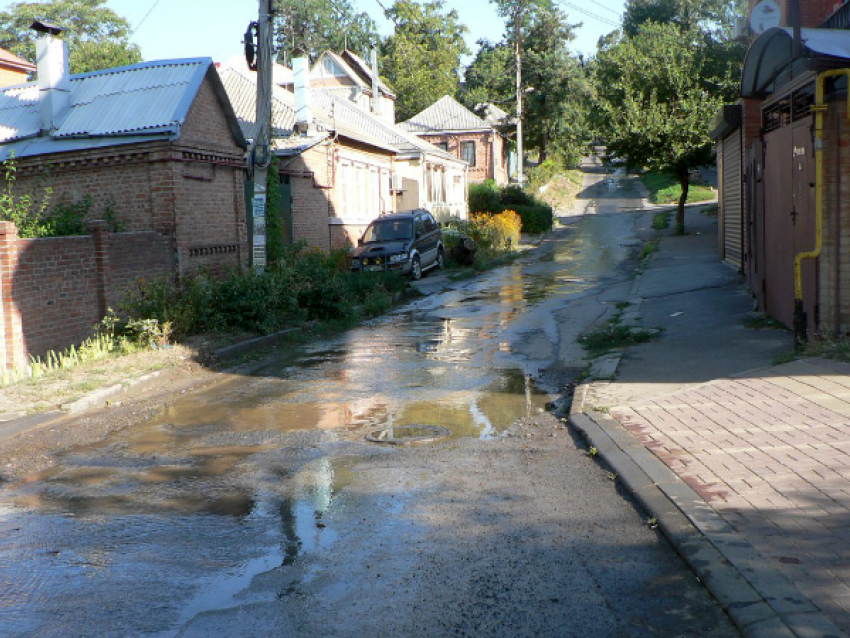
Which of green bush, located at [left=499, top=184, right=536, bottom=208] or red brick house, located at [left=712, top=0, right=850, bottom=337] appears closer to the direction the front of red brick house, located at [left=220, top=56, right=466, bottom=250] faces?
the red brick house

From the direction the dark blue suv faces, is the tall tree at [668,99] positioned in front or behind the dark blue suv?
behind

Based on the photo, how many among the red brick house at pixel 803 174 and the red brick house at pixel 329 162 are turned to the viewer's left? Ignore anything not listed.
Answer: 1

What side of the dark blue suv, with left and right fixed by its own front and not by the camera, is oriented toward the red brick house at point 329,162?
right

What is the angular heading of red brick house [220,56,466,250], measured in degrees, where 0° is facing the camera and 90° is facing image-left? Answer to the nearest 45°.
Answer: approximately 315°

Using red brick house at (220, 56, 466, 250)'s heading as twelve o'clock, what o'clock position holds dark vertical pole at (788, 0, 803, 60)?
The dark vertical pole is roughly at 1 o'clock from the red brick house.

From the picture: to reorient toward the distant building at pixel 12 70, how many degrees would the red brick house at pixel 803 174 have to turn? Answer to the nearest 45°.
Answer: approximately 45° to its right

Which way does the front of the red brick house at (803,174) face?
to the viewer's left
